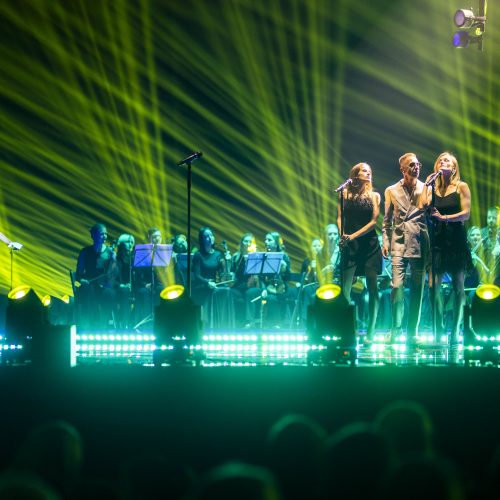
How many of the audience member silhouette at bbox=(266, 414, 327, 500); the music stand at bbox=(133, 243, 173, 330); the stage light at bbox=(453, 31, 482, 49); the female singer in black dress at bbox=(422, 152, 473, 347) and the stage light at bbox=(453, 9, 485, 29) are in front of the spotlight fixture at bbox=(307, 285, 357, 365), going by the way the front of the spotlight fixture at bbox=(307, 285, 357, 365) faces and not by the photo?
1

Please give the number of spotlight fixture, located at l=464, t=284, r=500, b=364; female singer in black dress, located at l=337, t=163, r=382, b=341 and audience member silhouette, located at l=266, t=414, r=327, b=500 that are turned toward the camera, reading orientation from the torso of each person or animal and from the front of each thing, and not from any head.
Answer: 2

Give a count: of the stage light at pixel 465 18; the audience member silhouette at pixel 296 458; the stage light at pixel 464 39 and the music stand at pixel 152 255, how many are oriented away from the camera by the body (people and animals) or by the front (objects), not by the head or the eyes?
2

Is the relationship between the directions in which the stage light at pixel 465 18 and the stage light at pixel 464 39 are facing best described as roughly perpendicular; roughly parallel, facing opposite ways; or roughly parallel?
roughly parallel

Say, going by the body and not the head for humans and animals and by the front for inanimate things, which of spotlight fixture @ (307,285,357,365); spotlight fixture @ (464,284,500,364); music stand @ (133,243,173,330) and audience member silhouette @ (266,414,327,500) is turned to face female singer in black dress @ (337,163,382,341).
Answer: the audience member silhouette

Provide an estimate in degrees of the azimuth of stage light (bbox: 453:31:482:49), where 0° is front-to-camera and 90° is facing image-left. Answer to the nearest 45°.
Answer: approximately 45°

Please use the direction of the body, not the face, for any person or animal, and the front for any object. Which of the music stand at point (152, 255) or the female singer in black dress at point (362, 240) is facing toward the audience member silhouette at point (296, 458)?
the female singer in black dress

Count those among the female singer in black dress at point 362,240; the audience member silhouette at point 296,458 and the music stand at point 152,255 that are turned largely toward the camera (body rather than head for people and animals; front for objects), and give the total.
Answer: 1

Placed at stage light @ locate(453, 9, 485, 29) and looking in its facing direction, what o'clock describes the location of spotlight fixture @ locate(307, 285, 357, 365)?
The spotlight fixture is roughly at 11 o'clock from the stage light.

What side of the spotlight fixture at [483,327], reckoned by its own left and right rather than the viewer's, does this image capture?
front

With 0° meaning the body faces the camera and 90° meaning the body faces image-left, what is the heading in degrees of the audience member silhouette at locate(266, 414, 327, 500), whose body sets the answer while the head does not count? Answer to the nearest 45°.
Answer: approximately 180°

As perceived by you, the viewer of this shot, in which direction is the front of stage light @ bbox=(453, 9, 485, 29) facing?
facing the viewer and to the left of the viewer
